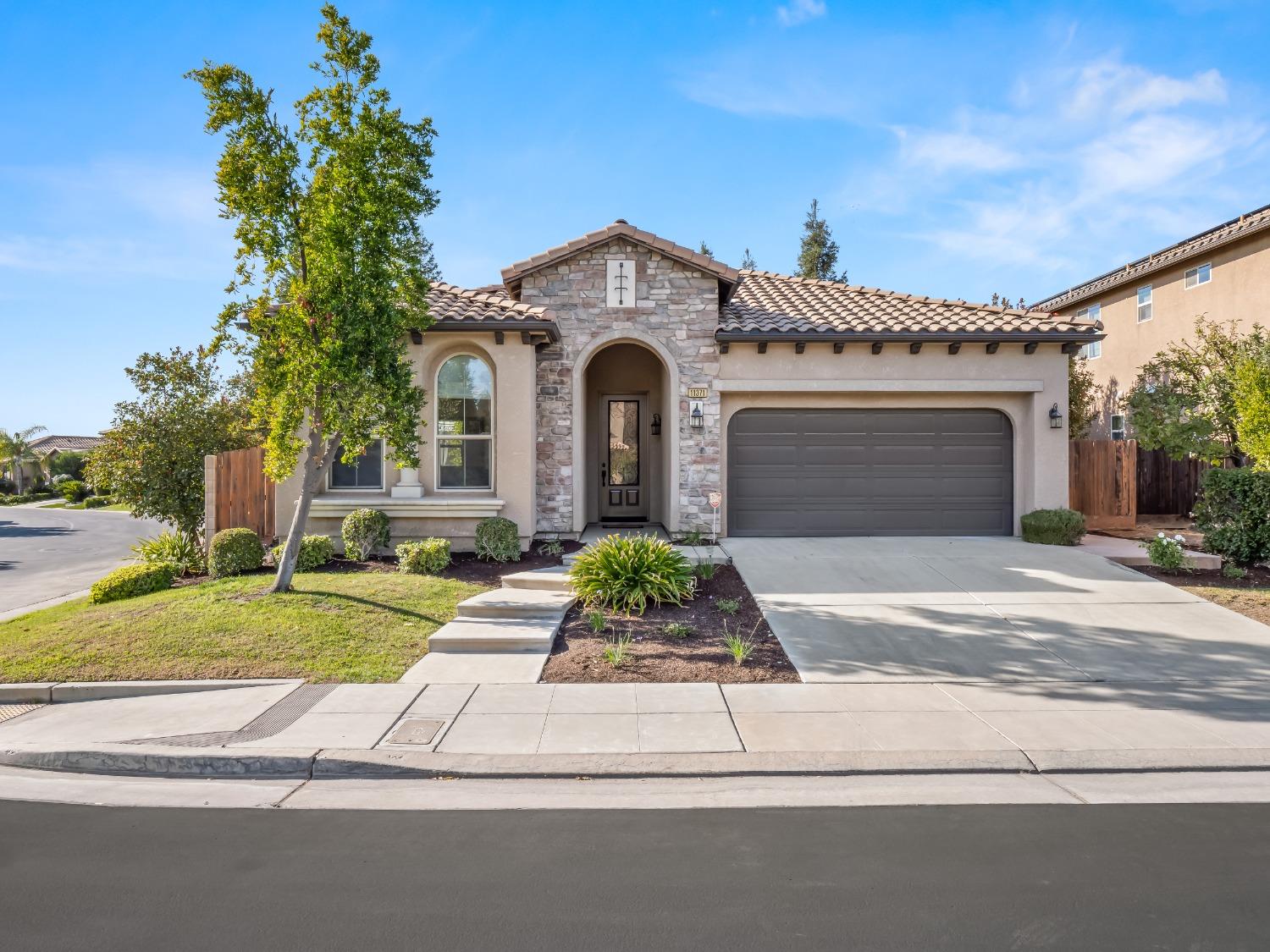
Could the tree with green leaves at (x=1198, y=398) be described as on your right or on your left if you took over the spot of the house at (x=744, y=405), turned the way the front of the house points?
on your left

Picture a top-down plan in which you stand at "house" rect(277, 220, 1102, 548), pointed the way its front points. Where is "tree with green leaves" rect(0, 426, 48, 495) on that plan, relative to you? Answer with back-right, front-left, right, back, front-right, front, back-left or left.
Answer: back-right

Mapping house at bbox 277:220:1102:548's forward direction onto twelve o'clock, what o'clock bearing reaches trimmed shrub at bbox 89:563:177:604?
The trimmed shrub is roughly at 2 o'clock from the house.

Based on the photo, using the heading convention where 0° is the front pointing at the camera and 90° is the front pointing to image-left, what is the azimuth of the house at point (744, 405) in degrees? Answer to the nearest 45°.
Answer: approximately 0°

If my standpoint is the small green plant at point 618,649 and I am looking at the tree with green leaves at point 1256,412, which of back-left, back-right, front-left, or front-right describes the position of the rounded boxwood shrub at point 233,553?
back-left

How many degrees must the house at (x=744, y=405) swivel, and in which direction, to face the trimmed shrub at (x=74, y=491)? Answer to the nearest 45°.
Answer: approximately 135° to its right

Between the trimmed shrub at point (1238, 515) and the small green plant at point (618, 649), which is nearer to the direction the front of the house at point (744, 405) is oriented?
the small green plant

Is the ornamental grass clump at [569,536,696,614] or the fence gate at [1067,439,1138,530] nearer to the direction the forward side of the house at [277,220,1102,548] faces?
the ornamental grass clump
